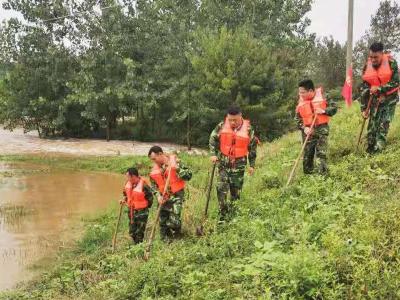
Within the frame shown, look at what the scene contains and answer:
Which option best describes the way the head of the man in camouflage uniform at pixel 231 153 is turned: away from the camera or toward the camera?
toward the camera

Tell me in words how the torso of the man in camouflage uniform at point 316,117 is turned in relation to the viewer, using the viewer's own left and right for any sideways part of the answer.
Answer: facing the viewer and to the left of the viewer

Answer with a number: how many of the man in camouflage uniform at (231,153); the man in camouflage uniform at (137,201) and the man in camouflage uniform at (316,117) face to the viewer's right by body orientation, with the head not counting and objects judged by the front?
0

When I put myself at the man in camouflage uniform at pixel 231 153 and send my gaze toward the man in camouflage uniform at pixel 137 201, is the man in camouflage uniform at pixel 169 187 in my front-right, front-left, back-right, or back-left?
front-left

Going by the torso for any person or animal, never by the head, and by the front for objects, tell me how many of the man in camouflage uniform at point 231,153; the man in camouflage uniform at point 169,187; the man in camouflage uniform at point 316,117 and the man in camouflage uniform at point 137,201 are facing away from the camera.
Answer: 0

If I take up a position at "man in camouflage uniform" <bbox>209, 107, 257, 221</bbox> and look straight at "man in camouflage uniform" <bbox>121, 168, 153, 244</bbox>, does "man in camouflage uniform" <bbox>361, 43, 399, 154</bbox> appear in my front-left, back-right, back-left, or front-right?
back-right

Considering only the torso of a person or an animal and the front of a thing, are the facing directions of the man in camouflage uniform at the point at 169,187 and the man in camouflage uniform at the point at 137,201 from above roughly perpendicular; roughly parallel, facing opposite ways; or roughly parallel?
roughly parallel

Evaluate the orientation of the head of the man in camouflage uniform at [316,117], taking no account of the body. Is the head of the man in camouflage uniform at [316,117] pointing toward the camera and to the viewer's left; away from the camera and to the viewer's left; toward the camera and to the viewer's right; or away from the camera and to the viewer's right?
toward the camera and to the viewer's left

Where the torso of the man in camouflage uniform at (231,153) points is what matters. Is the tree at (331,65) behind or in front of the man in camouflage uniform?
behind

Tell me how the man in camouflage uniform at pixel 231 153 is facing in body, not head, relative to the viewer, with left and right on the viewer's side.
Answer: facing the viewer

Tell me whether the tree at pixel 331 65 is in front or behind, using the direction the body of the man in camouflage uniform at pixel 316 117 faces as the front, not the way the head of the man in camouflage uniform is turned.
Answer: behind

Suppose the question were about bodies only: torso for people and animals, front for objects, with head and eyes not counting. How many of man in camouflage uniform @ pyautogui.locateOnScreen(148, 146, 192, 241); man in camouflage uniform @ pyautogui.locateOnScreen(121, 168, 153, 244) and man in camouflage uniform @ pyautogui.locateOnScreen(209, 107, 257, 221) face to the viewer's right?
0
